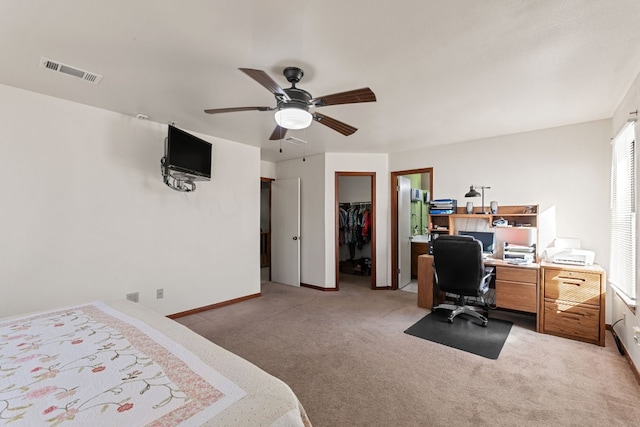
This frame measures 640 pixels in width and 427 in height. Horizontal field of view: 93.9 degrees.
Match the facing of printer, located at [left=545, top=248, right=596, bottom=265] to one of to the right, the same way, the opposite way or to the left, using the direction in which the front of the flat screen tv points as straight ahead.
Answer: to the right

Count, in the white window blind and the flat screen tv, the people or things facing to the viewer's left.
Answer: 1

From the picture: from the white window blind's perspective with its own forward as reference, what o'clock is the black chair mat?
The black chair mat is roughly at 11 o'clock from the white window blind.

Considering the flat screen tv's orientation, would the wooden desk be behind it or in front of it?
in front

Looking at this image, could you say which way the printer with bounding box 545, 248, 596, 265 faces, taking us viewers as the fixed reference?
facing the viewer

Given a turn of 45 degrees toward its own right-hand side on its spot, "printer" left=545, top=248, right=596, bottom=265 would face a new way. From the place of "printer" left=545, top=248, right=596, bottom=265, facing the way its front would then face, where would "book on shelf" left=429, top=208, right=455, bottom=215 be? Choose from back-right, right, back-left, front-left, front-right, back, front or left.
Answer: front-right

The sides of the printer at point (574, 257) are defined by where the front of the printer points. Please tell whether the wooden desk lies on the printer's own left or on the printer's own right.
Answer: on the printer's own right

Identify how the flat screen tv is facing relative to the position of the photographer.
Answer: facing the viewer and to the right of the viewer

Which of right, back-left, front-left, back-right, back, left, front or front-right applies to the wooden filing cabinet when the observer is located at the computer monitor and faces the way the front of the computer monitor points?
front-left

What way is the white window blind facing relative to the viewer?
to the viewer's left

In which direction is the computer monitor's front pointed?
toward the camera

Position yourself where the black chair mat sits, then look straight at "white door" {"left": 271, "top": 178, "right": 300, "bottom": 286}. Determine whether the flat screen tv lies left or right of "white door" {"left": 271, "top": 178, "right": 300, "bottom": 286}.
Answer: left

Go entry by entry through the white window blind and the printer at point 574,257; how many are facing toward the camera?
1

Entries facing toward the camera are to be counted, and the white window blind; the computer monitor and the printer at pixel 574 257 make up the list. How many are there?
2

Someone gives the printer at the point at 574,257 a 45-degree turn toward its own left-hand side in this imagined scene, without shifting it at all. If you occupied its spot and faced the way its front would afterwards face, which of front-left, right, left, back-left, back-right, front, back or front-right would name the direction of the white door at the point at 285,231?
back-right

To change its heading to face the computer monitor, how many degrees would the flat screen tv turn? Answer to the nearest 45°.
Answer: approximately 45° to its left

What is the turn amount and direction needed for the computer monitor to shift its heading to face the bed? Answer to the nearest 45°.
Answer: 0° — it already faces it
